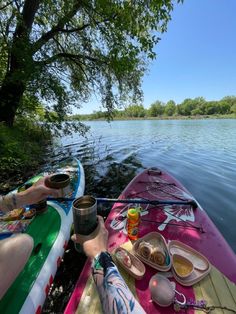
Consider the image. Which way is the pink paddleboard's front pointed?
away from the camera

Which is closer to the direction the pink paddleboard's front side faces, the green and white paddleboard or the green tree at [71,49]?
the green tree

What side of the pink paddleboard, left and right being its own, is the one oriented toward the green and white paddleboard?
left

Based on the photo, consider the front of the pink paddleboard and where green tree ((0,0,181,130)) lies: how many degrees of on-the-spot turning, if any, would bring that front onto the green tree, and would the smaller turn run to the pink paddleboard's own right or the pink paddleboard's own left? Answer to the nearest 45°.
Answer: approximately 45° to the pink paddleboard's own left
